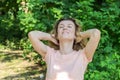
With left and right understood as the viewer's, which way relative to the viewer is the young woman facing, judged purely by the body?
facing the viewer

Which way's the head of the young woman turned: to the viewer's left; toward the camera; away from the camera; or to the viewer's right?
toward the camera
